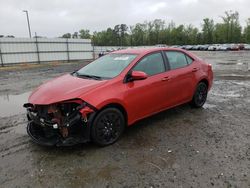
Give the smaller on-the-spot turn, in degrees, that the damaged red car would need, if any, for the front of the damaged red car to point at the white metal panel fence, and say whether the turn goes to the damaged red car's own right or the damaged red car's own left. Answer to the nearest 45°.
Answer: approximately 135° to the damaged red car's own right

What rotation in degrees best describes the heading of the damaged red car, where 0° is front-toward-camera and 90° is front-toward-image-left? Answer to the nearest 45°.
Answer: approximately 45°
